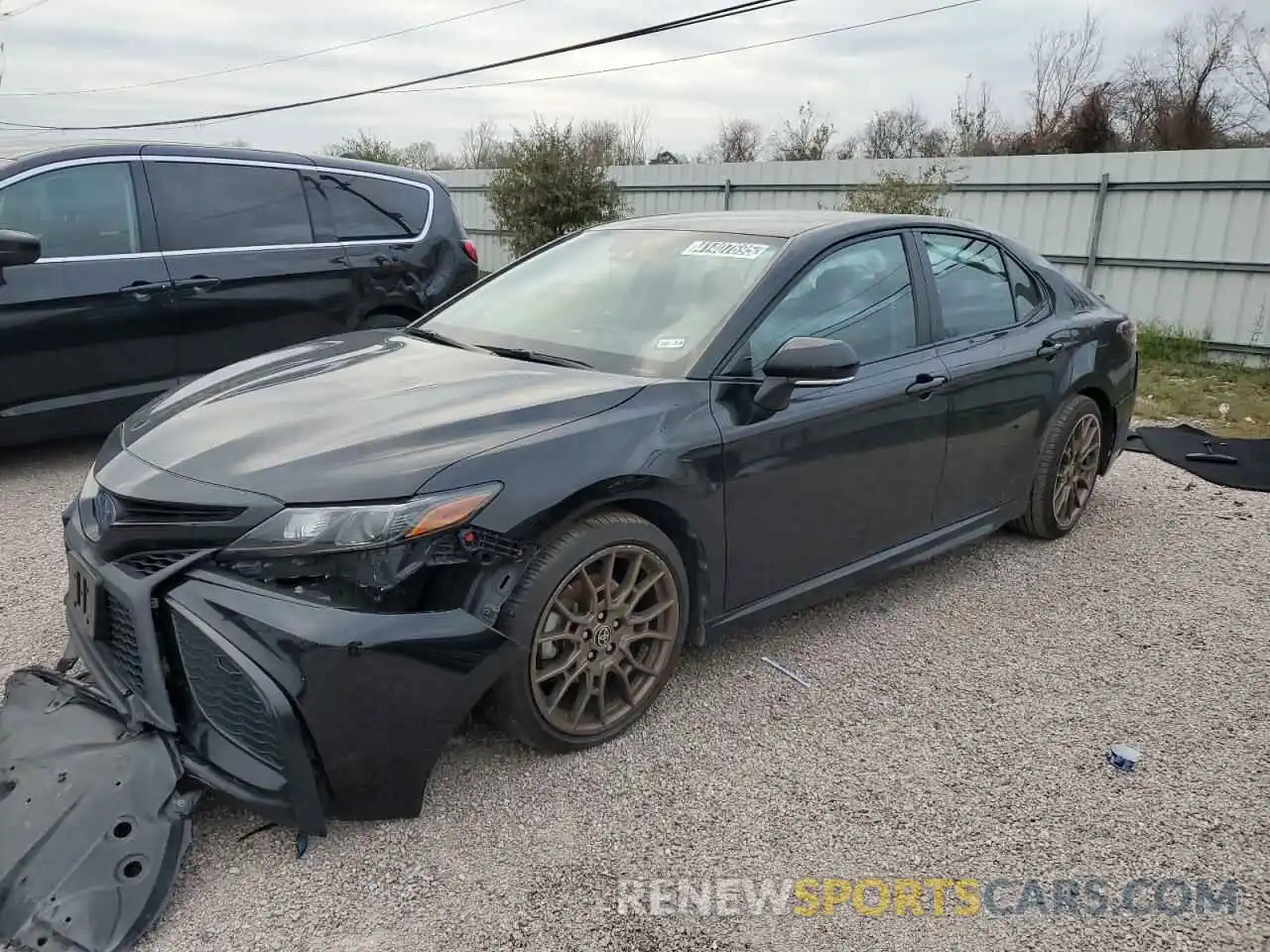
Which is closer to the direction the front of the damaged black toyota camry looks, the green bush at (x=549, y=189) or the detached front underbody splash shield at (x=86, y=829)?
the detached front underbody splash shield

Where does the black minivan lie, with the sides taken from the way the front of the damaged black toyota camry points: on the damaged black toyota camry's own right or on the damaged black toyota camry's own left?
on the damaged black toyota camry's own right

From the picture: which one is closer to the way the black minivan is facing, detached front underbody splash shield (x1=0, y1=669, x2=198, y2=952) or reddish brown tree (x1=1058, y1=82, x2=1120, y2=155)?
the detached front underbody splash shield

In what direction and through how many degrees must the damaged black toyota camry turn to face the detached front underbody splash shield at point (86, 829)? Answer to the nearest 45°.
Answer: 0° — it already faces it

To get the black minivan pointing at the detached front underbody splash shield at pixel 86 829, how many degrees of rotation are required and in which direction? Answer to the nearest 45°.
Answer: approximately 45° to its left

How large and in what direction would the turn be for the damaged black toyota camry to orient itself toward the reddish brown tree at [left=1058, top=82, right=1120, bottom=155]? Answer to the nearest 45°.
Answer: approximately 180°

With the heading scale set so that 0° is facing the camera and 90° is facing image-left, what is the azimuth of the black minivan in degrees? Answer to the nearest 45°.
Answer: approximately 45°

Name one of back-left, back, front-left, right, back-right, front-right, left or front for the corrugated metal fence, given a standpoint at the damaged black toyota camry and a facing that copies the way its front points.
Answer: back

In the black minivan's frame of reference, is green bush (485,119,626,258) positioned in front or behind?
behind

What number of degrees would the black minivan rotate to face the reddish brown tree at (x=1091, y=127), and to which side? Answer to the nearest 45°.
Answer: approximately 180°

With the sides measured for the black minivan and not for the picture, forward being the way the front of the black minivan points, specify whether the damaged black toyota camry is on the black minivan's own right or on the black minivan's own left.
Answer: on the black minivan's own left
